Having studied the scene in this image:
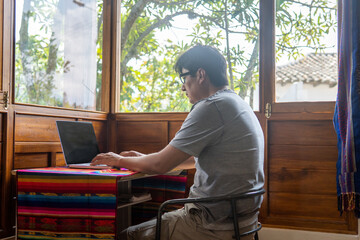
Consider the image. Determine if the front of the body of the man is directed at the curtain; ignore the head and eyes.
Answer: no

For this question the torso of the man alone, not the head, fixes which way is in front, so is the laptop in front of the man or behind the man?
in front

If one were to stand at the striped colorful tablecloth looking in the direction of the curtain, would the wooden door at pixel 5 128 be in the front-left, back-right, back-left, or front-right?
back-left

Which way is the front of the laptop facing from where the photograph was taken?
facing the viewer and to the right of the viewer

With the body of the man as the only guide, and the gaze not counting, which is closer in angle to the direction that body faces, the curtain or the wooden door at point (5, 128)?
the wooden door

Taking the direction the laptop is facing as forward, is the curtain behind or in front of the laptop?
in front

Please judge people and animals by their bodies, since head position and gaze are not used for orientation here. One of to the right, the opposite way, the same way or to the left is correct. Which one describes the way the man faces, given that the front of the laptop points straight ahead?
the opposite way

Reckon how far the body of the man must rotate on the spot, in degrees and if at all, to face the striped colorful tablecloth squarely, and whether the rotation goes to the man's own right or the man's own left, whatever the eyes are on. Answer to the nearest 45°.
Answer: approximately 45° to the man's own left

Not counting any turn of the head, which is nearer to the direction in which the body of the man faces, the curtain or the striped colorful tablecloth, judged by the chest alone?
the striped colorful tablecloth

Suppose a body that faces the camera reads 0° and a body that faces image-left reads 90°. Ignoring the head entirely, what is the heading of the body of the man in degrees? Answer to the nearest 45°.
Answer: approximately 135°

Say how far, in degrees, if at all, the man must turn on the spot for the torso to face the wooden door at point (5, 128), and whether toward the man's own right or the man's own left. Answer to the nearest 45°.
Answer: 0° — they already face it
